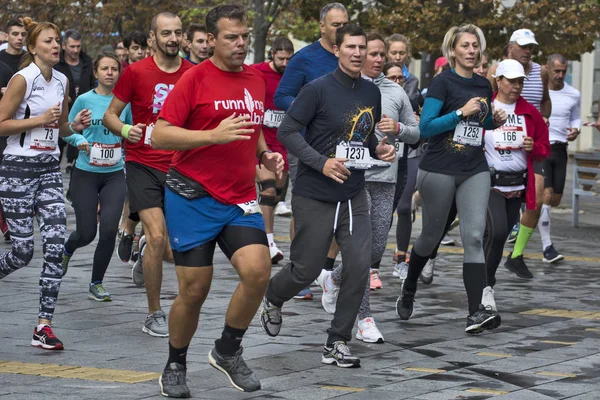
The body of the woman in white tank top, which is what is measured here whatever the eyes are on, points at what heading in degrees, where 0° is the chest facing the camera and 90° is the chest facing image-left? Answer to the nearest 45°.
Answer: approximately 315°

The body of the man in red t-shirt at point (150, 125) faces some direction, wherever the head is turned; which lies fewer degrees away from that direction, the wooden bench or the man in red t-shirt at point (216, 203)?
the man in red t-shirt

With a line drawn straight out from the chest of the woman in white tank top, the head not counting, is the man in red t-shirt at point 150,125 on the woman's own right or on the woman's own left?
on the woman's own left

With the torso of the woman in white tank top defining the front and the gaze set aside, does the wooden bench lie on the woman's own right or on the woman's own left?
on the woman's own left

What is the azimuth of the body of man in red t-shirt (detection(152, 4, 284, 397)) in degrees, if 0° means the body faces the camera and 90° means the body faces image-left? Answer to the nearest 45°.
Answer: approximately 315°

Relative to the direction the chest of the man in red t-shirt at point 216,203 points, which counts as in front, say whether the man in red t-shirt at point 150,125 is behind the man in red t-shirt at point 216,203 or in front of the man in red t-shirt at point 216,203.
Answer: behind
